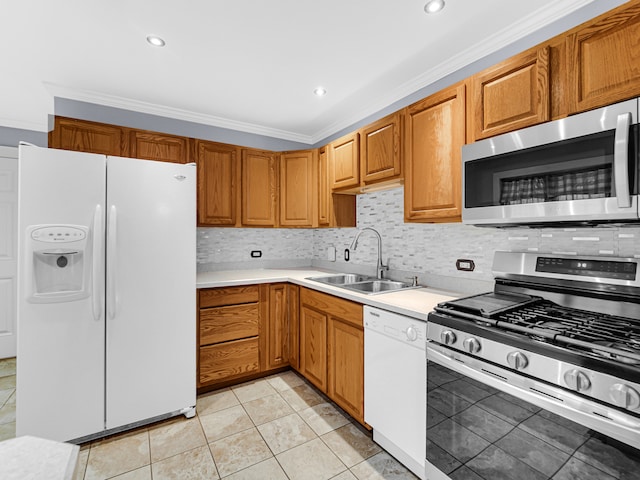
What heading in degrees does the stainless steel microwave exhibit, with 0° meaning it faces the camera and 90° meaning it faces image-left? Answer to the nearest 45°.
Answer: approximately 45°

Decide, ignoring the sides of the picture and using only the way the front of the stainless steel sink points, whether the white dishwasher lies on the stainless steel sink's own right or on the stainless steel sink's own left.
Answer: on the stainless steel sink's own left

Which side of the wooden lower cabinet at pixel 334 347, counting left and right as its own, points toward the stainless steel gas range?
left

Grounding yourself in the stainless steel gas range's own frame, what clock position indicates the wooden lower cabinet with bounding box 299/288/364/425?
The wooden lower cabinet is roughly at 2 o'clock from the stainless steel gas range.

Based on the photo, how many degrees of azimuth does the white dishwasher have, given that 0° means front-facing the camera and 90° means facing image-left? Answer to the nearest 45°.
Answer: approximately 45°

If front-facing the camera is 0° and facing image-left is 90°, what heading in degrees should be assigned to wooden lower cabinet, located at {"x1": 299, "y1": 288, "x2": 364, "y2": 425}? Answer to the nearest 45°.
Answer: approximately 45°
